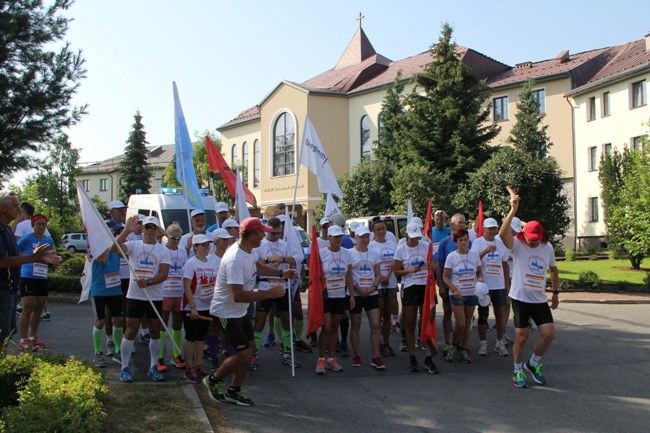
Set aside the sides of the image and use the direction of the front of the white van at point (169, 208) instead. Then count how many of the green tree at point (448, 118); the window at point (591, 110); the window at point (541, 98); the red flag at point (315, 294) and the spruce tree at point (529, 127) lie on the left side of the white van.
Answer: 4

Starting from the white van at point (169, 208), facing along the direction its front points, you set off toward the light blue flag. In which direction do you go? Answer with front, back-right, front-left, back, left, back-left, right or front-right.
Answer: front-right

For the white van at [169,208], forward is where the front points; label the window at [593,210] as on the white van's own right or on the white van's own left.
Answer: on the white van's own left

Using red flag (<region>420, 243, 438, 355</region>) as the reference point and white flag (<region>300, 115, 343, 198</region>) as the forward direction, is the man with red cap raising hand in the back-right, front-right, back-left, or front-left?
back-left

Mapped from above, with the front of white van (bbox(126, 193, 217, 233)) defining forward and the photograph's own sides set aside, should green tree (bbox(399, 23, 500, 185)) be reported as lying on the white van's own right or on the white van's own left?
on the white van's own left

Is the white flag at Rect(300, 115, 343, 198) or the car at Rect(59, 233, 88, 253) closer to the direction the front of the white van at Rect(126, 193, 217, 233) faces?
the white flag

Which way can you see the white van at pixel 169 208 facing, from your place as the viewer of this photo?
facing the viewer and to the right of the viewer

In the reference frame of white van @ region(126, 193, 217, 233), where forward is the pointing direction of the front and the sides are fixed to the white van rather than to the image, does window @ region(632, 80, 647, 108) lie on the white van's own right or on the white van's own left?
on the white van's own left

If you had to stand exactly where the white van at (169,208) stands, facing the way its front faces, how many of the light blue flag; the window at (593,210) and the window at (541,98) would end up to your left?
2

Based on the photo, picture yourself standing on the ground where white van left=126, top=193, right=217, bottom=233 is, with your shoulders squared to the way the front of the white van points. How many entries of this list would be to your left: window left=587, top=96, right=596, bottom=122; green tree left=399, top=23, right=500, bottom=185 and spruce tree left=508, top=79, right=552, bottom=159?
3

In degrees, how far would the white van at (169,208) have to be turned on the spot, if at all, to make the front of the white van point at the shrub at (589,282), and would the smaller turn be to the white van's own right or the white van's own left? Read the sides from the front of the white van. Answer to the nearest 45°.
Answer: approximately 45° to the white van's own left

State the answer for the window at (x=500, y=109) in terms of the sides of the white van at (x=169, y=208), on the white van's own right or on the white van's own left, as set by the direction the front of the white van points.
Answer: on the white van's own left

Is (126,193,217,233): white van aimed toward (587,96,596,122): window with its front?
no

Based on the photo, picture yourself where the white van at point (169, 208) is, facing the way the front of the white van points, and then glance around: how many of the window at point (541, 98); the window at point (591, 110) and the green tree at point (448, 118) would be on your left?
3

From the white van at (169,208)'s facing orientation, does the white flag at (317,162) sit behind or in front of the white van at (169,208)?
in front

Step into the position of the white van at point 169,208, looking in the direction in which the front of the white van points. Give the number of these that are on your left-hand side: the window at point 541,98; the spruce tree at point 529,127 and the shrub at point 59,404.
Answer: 2
